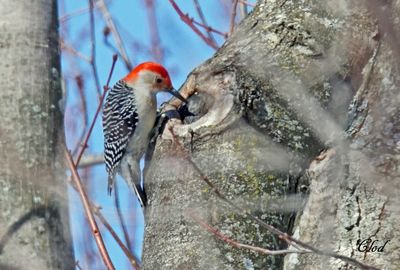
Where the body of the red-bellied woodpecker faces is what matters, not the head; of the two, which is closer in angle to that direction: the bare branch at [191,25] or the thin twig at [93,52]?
the bare branch

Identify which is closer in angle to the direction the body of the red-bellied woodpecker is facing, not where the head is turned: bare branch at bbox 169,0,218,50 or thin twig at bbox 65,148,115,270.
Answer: the bare branch

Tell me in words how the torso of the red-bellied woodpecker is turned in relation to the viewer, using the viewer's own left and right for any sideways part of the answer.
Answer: facing to the right of the viewer
